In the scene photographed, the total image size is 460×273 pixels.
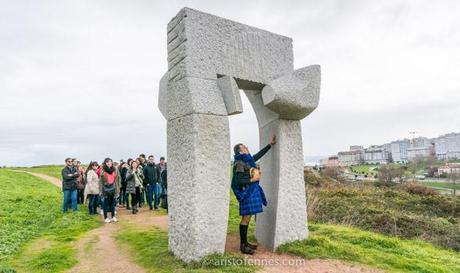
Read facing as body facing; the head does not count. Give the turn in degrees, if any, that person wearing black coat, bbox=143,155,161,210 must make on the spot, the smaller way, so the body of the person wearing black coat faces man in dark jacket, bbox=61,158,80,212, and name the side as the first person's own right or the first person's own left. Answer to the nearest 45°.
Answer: approximately 90° to the first person's own right

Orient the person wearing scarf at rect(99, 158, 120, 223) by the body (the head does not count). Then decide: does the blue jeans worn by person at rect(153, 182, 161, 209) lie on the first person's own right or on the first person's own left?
on the first person's own left

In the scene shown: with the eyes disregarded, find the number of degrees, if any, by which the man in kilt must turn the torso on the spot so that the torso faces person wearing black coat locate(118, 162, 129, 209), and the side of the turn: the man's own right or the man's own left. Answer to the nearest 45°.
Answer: approximately 135° to the man's own left

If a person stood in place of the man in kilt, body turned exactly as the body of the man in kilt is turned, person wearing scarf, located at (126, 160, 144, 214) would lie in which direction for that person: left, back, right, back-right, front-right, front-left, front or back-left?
back-left

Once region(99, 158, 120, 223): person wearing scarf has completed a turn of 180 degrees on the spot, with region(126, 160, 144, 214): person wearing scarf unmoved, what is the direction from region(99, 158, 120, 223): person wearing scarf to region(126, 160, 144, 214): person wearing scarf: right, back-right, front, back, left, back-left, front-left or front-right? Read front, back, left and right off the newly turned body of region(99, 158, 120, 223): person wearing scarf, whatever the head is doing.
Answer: front-right

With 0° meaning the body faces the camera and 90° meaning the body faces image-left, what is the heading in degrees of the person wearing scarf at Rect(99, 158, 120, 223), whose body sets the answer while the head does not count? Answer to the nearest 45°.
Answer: approximately 0°

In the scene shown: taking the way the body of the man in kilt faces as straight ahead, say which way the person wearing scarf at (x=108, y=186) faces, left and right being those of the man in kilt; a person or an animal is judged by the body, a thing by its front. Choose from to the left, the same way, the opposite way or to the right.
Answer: to the right

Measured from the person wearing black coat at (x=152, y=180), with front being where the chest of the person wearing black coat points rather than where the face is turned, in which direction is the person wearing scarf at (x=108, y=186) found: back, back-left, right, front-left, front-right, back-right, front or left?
front-right

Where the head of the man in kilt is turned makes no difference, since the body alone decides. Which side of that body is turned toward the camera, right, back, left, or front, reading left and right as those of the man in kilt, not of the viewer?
right

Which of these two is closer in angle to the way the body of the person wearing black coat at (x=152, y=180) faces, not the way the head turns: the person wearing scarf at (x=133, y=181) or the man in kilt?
the man in kilt

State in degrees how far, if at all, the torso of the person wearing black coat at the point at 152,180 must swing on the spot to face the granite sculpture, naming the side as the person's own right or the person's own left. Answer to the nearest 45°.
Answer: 0° — they already face it

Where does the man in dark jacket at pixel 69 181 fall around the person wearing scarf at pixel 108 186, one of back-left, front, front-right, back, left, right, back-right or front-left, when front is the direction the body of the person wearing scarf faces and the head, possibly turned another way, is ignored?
back-right
